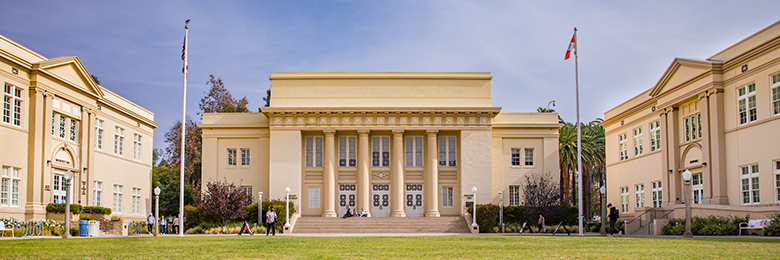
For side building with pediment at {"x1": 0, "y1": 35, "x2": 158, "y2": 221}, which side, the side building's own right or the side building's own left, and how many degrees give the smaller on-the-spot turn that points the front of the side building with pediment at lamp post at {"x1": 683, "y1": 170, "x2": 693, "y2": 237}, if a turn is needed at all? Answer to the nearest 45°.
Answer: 0° — it already faces it

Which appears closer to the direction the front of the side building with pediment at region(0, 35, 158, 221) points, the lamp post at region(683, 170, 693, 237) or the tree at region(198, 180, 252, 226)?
the lamp post

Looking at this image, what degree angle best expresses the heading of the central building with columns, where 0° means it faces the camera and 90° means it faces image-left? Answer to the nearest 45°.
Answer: approximately 0°

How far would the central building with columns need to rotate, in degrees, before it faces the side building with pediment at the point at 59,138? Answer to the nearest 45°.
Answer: approximately 45° to its right

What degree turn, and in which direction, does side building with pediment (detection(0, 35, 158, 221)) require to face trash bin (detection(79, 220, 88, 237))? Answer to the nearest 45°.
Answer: approximately 45° to its right

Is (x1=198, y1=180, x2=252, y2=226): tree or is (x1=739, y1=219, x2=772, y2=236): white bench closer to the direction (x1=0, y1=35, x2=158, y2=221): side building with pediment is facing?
the white bench

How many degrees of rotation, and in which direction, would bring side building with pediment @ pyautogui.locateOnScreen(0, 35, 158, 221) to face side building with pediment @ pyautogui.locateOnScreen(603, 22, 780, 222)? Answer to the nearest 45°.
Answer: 0° — it already faces it

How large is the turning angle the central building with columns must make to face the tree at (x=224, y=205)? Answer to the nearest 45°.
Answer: approximately 45° to its right

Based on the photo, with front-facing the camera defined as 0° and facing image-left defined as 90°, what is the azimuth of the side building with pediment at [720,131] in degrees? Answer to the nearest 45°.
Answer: approximately 45°
